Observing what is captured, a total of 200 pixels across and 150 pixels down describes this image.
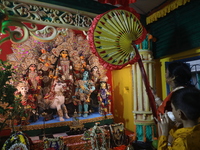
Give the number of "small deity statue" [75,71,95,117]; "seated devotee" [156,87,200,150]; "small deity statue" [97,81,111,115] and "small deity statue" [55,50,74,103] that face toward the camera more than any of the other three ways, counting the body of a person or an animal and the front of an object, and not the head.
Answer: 3

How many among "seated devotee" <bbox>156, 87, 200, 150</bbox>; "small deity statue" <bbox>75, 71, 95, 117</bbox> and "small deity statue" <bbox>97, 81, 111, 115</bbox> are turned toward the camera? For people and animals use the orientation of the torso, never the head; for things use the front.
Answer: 2

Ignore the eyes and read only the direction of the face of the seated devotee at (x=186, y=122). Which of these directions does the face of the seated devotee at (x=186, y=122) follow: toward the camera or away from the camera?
away from the camera

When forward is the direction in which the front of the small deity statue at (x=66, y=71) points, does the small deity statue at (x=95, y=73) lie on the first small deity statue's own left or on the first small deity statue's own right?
on the first small deity statue's own left

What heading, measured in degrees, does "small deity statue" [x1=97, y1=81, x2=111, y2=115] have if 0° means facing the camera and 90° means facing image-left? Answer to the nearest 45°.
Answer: approximately 0°

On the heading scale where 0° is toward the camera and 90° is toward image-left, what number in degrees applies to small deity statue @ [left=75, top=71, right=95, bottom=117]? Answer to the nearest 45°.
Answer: approximately 0°

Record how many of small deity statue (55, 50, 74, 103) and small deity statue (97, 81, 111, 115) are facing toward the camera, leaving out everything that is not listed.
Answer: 2
